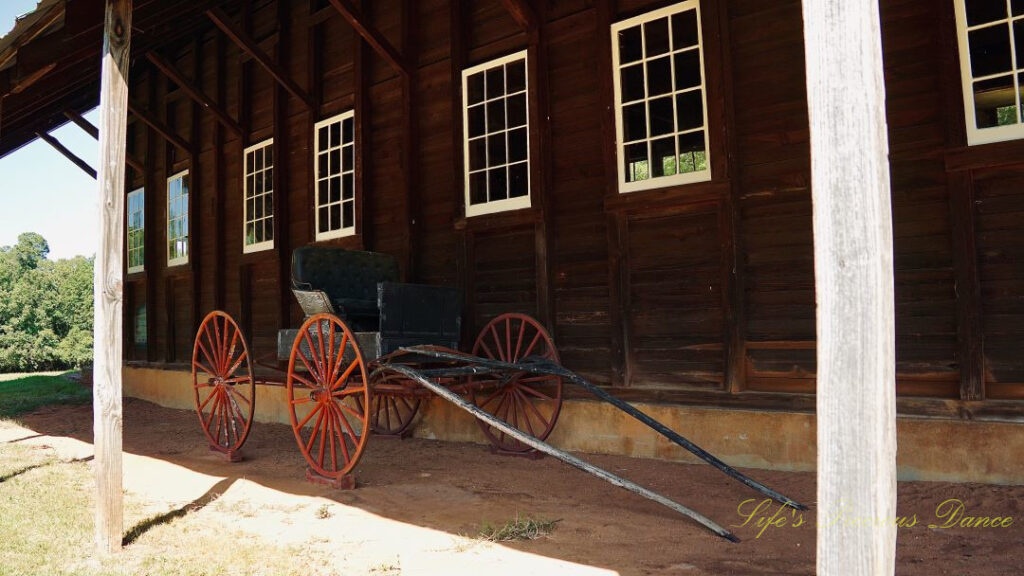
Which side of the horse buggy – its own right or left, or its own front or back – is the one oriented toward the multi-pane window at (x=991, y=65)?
front

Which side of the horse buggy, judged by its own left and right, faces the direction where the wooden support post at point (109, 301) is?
right

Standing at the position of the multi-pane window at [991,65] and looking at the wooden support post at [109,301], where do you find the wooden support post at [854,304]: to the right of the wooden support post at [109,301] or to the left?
left

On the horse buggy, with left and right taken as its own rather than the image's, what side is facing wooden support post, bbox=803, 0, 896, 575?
front

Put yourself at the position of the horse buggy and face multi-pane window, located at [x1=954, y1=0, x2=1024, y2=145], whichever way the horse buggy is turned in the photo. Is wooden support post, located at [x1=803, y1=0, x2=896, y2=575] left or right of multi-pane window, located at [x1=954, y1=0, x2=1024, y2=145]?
right
